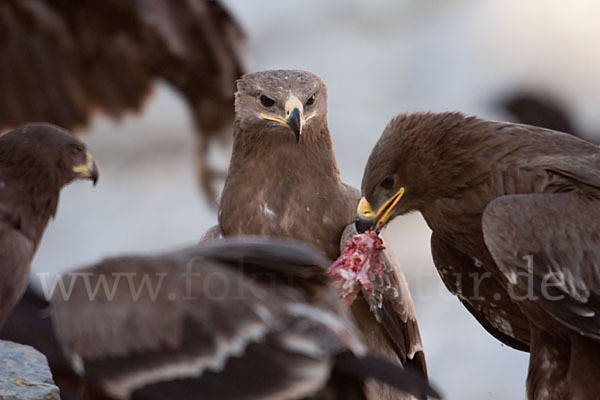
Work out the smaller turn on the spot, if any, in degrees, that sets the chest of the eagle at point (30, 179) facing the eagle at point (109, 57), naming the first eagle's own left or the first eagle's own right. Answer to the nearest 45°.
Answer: approximately 90° to the first eagle's own left

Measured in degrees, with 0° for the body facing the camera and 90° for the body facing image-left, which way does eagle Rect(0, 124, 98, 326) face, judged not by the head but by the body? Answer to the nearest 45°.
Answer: approximately 270°

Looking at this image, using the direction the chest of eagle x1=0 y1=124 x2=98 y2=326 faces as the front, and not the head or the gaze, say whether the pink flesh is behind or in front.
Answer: in front

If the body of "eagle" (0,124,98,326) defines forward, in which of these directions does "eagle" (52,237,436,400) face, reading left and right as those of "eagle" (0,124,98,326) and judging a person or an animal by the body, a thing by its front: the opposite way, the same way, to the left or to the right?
the opposite way

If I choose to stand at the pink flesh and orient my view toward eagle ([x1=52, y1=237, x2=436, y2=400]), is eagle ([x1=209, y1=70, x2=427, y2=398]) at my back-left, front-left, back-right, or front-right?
back-right
